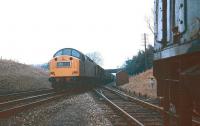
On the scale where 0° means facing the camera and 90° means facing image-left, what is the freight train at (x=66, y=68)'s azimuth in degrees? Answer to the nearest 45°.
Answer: approximately 45°

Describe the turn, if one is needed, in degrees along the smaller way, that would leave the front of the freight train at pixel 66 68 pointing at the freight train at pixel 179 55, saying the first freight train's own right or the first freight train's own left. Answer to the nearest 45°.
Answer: approximately 45° to the first freight train's own left
